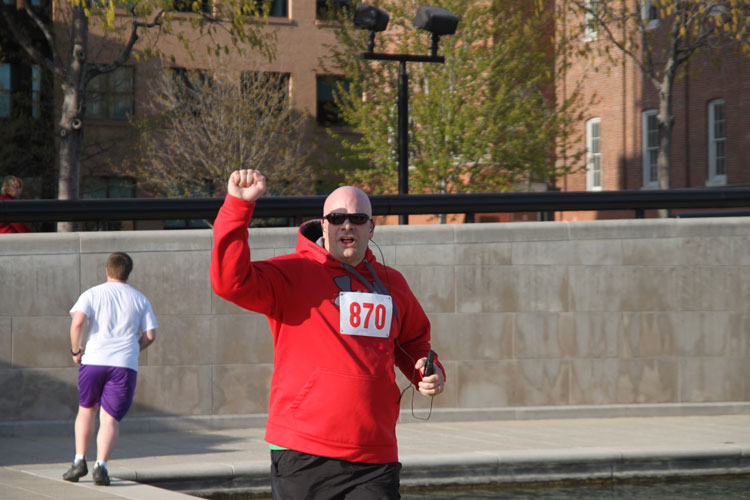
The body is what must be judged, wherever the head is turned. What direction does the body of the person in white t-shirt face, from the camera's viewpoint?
away from the camera

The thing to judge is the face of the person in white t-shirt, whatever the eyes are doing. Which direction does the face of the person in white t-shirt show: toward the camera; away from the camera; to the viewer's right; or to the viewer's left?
away from the camera

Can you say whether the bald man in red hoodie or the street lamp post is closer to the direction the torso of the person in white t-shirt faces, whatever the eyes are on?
the street lamp post

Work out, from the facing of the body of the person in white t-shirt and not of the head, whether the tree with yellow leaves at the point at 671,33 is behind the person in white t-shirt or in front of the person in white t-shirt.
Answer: in front

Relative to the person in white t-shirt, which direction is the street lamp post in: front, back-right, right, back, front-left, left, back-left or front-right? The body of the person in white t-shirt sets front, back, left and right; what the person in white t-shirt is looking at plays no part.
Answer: front-right

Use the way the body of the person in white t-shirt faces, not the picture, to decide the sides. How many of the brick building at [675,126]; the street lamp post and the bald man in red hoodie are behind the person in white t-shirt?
1

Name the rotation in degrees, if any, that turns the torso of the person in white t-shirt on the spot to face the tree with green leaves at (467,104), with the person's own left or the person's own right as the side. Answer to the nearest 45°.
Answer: approximately 45° to the person's own right
